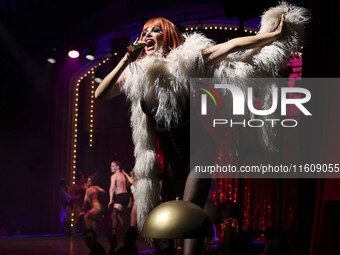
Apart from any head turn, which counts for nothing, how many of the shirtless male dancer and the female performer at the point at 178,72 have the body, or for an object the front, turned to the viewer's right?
0

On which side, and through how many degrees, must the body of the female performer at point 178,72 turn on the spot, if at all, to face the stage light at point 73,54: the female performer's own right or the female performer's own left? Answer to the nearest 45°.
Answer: approximately 135° to the female performer's own right

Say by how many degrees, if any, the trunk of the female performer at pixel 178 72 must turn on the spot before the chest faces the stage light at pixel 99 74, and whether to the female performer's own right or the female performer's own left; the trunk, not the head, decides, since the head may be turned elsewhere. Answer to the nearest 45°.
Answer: approximately 135° to the female performer's own right

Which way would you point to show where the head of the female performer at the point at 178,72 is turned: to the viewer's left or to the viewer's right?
to the viewer's left

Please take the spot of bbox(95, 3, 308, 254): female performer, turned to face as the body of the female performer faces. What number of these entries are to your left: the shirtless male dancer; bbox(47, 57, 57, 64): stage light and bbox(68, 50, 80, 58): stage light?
0

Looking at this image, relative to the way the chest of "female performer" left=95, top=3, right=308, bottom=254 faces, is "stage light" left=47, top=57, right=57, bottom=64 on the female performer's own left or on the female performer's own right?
on the female performer's own right
